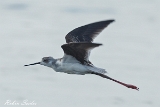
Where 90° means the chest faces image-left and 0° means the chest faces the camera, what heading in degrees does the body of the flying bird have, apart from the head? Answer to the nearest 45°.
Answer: approximately 90°
